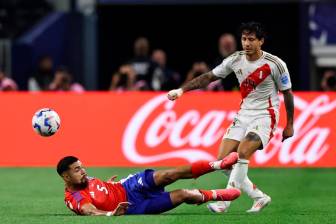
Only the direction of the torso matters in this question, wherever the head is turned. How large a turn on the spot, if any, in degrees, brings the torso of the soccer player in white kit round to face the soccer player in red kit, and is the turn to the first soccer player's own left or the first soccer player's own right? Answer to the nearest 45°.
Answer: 0° — they already face them

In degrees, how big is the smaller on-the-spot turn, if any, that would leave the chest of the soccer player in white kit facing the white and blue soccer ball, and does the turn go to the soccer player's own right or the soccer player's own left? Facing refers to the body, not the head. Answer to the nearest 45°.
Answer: approximately 45° to the soccer player's own right

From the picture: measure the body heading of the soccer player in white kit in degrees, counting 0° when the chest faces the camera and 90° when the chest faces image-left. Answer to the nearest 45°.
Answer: approximately 45°
